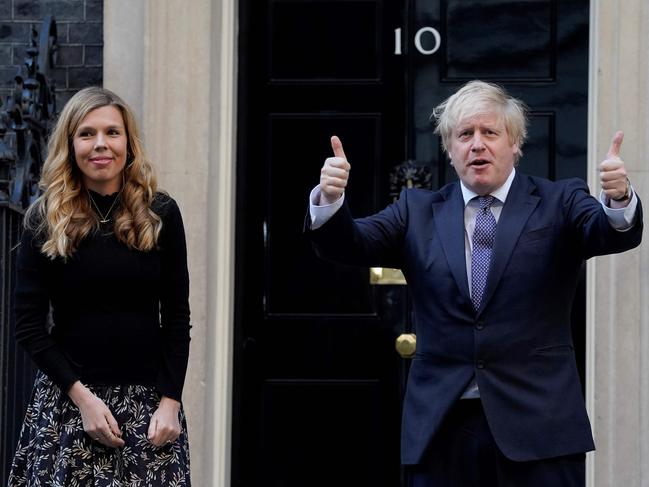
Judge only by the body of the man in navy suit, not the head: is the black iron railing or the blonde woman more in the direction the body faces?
the blonde woman

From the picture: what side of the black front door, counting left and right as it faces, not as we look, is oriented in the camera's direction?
front

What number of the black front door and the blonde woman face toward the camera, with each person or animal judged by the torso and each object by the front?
2

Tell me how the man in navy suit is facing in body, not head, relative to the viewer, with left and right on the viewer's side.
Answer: facing the viewer

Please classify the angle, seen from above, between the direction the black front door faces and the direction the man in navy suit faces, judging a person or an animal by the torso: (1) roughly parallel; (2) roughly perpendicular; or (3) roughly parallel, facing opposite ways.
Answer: roughly parallel

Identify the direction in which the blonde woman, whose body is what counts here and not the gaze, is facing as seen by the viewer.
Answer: toward the camera

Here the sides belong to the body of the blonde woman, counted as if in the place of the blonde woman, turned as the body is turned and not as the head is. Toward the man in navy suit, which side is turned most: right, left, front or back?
left

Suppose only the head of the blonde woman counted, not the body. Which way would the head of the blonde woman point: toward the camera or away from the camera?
toward the camera

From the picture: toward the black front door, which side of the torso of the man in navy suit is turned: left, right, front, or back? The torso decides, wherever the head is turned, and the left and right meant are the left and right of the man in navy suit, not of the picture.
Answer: back

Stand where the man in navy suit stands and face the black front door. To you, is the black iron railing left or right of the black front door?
left

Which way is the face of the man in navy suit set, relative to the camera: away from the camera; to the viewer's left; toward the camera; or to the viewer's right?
toward the camera

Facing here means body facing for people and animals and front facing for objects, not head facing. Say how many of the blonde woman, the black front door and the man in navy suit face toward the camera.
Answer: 3
